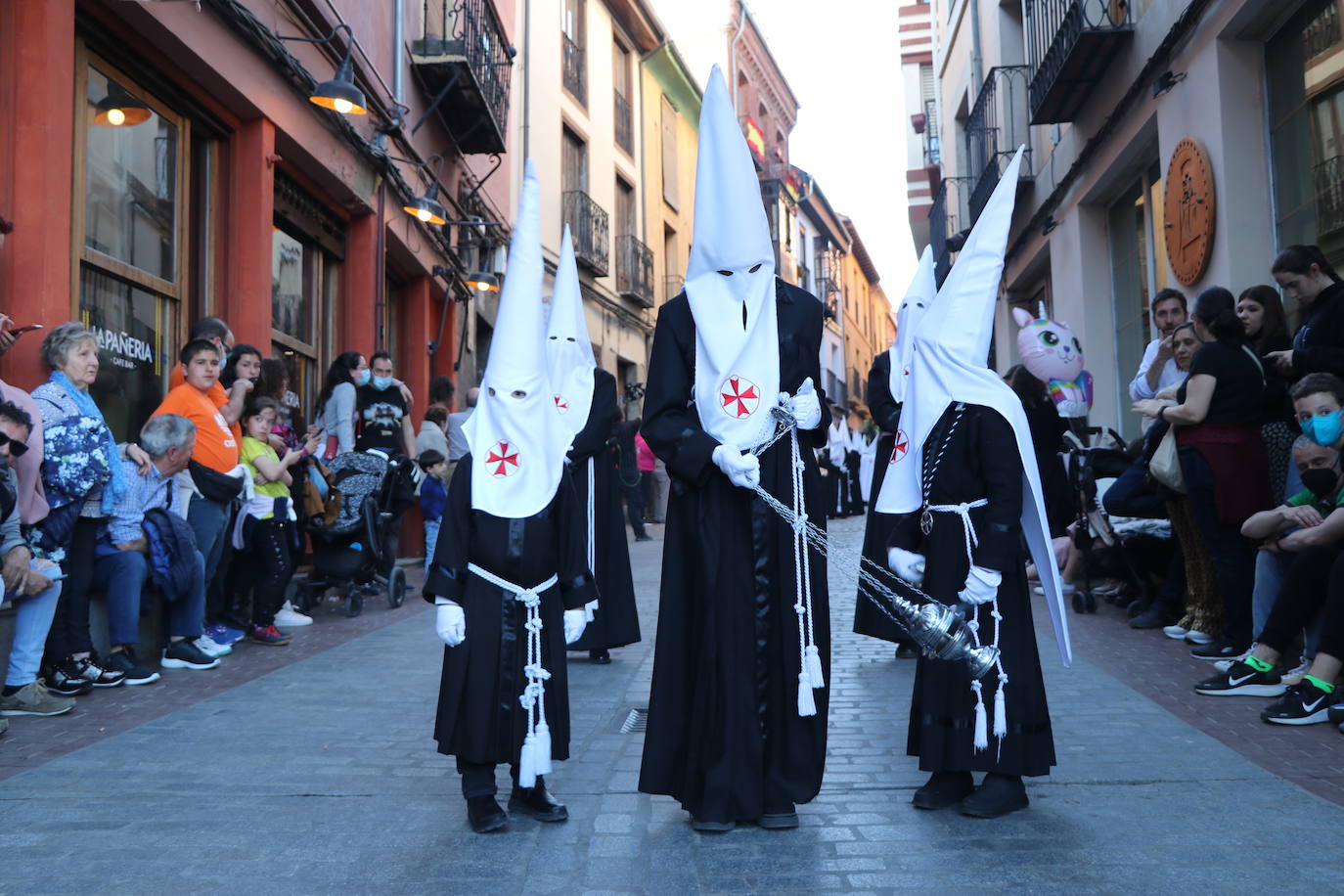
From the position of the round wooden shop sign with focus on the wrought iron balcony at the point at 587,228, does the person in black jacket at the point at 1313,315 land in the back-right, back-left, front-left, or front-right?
back-left

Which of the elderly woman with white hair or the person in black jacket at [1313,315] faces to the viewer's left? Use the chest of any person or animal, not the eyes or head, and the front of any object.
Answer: the person in black jacket

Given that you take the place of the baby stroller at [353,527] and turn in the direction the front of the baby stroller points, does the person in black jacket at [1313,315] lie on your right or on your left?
on your left

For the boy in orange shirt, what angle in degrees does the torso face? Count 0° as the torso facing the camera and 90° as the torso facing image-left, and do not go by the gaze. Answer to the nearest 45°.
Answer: approximately 315°

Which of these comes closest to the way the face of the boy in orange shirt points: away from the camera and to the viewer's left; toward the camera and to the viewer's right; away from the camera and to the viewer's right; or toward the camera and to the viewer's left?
toward the camera and to the viewer's right
